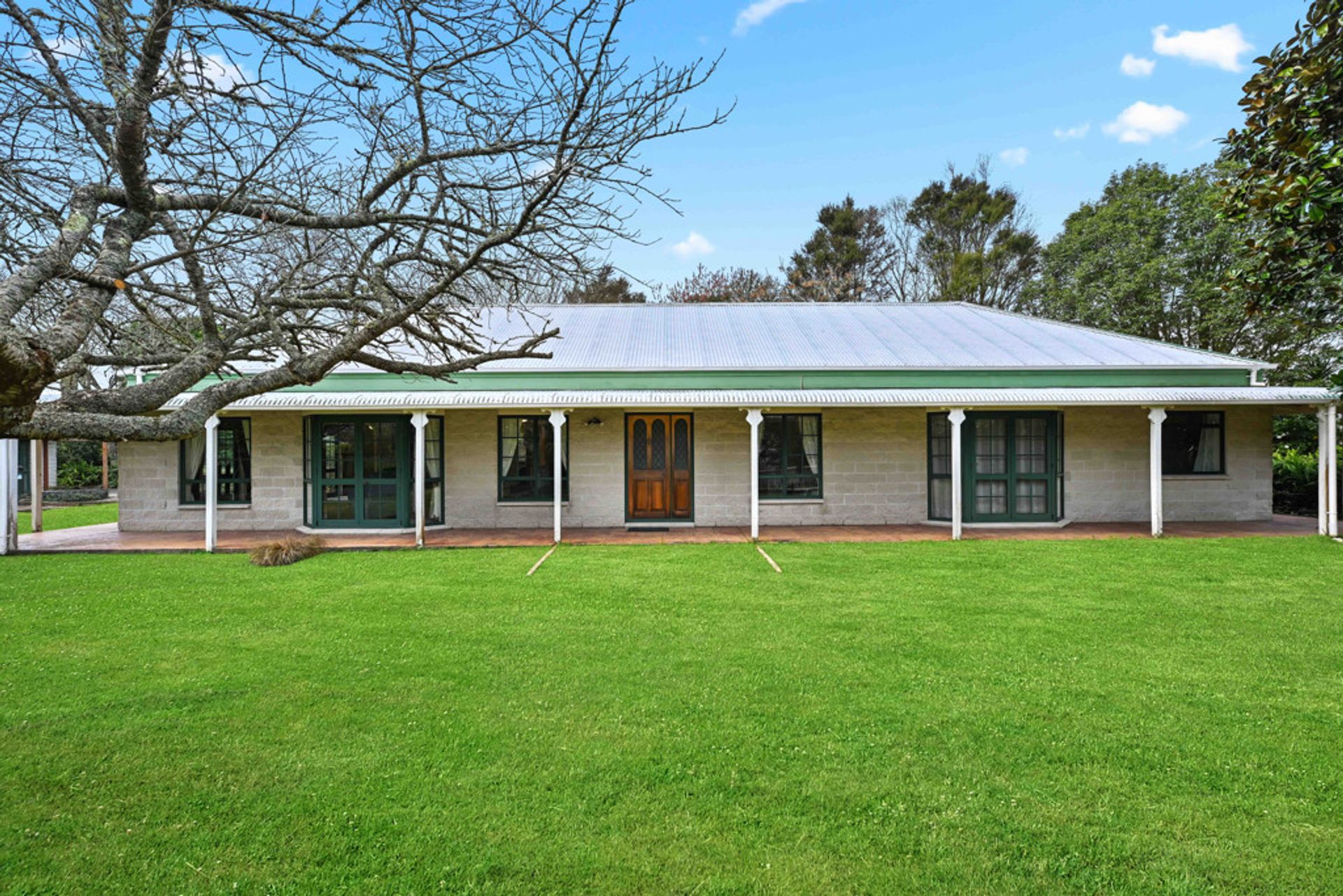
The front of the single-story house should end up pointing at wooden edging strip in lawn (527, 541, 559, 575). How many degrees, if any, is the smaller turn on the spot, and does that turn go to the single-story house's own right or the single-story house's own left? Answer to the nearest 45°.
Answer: approximately 45° to the single-story house's own right

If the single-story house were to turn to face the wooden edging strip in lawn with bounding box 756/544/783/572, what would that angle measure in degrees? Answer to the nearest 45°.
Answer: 0° — it already faces it

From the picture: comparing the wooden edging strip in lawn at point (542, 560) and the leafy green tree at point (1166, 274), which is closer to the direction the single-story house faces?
the wooden edging strip in lawn

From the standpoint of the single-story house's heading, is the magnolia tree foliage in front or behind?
in front

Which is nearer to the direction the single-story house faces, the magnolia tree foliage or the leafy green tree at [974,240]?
the magnolia tree foliage

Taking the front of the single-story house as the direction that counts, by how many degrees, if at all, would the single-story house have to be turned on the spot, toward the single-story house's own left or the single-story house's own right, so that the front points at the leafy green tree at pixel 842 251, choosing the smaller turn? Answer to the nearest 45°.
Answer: approximately 180°

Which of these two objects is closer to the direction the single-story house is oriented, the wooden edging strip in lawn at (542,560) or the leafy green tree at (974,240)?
the wooden edging strip in lawn

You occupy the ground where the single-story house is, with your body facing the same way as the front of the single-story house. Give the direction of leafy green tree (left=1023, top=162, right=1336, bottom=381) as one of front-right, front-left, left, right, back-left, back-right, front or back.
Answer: back-left

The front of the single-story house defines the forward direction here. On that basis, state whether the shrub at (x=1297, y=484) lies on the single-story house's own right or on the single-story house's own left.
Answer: on the single-story house's own left

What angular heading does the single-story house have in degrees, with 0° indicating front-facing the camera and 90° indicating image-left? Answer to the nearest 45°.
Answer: approximately 0°

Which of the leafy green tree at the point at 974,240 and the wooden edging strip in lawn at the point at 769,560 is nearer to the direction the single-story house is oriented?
the wooden edging strip in lawn

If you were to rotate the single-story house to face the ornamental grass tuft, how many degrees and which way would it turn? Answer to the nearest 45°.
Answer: approximately 45° to its right
